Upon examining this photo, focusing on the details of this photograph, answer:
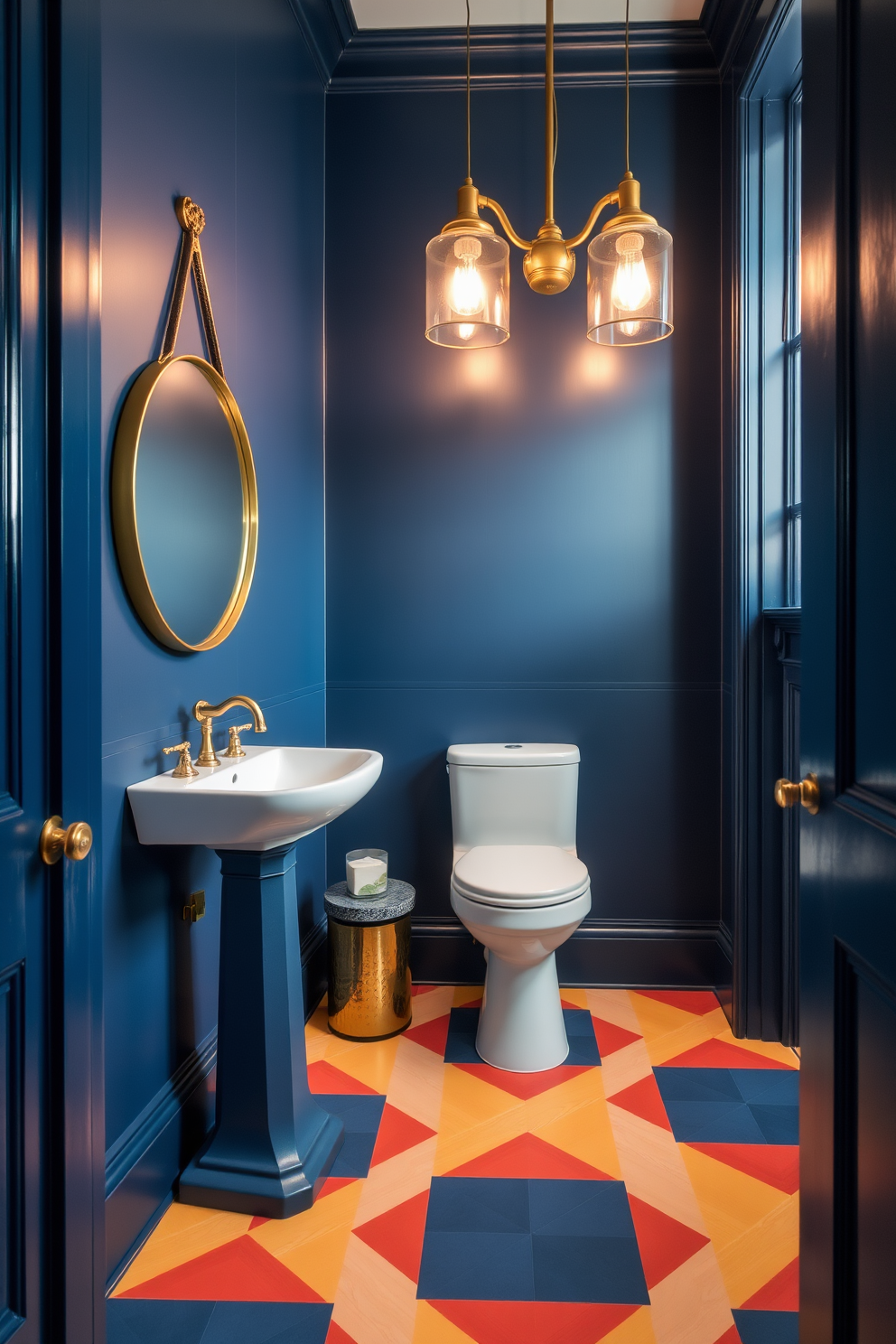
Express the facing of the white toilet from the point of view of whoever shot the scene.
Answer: facing the viewer

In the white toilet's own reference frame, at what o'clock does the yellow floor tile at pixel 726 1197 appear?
The yellow floor tile is roughly at 11 o'clock from the white toilet.

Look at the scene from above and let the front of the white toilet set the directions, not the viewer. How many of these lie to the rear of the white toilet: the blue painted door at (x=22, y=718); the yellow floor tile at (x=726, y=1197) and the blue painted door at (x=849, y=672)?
0

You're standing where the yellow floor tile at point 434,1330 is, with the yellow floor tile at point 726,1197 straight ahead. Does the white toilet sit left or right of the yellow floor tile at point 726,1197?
left

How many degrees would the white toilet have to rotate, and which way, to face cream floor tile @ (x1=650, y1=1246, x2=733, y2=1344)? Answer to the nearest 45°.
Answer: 0° — it already faces it

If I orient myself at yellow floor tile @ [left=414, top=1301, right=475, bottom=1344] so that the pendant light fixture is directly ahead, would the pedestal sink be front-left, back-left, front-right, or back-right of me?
front-left

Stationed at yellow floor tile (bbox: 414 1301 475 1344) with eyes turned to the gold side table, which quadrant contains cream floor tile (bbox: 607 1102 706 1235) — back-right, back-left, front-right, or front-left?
front-right

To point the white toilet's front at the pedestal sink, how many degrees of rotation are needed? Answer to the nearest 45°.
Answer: approximately 45° to its right

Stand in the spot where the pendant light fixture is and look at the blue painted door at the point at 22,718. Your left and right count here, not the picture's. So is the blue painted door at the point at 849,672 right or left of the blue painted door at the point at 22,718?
left

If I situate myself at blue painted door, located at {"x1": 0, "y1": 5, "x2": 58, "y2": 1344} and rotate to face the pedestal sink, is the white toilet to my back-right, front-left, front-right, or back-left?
front-right

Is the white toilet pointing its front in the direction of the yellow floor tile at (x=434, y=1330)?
yes

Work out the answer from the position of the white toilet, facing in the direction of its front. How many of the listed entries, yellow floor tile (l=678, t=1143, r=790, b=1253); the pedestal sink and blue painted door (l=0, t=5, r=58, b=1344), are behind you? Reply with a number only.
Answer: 0
